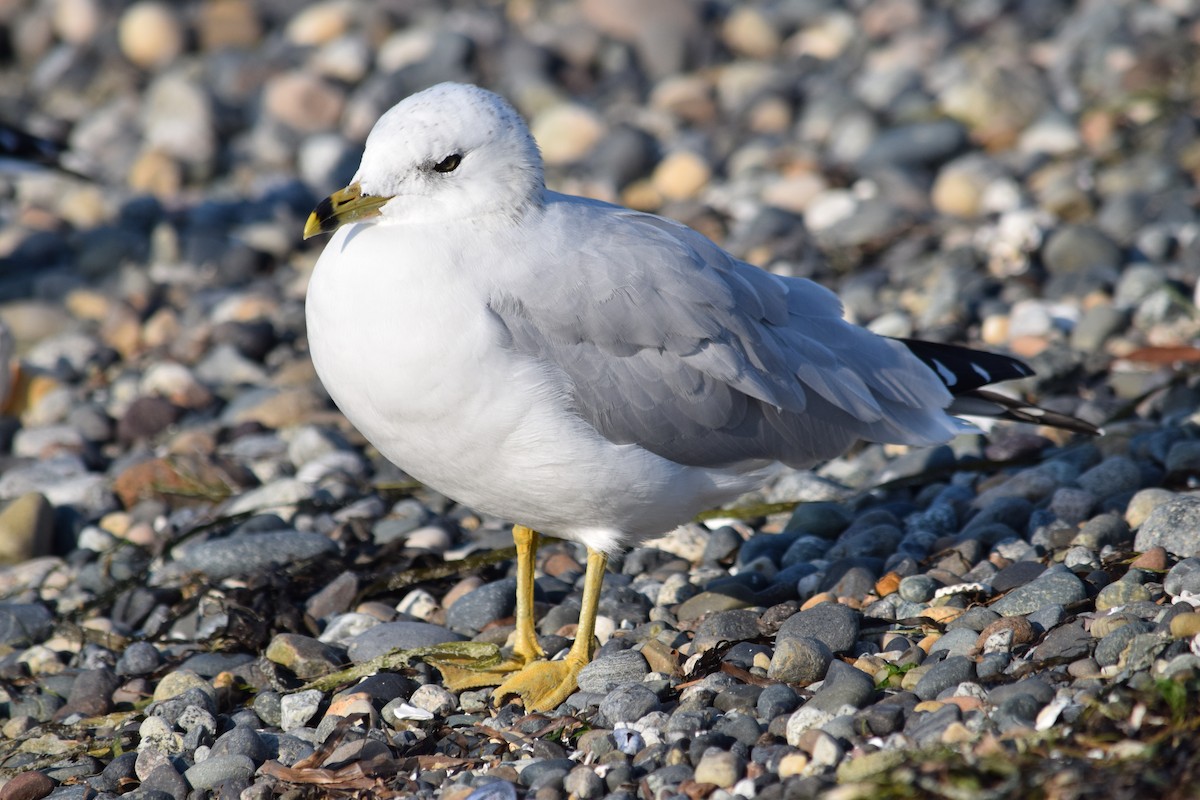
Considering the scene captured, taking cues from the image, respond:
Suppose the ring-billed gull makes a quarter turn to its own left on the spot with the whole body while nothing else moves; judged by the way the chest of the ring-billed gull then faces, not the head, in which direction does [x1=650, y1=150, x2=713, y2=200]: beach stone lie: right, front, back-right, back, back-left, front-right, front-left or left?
back-left

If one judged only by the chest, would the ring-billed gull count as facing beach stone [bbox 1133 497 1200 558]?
no

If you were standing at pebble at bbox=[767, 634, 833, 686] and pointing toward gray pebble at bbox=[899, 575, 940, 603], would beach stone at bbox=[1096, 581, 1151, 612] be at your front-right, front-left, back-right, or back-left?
front-right

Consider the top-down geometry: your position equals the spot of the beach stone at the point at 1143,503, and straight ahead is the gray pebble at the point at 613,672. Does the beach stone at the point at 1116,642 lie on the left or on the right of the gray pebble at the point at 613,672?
left

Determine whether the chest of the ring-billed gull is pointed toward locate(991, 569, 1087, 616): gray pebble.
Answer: no

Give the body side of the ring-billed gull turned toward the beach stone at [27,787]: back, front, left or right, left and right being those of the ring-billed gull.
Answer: front

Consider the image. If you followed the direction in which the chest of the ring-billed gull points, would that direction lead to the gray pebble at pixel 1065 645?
no

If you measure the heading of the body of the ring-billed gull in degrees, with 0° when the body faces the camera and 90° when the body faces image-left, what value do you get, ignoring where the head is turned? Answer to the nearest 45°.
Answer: approximately 45°

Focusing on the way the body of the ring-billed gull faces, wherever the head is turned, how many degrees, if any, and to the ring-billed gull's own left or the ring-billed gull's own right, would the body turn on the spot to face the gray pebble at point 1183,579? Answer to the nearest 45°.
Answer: approximately 135° to the ring-billed gull's own left

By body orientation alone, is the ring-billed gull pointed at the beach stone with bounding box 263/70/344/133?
no

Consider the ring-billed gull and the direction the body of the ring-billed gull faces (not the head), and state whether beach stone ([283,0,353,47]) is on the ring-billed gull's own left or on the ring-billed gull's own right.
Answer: on the ring-billed gull's own right
